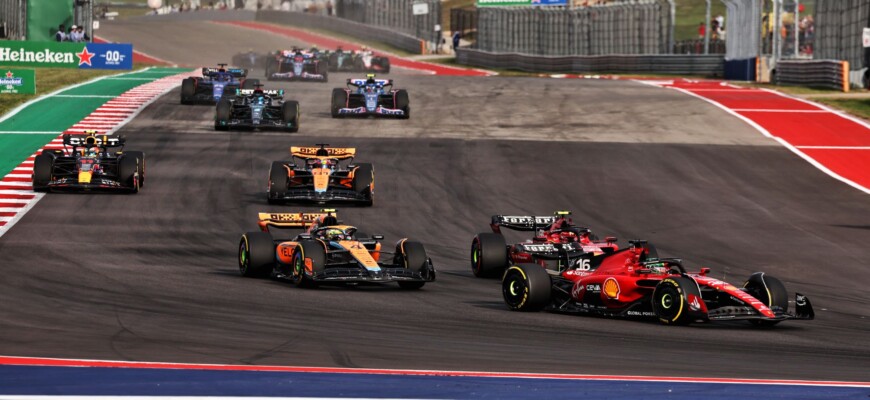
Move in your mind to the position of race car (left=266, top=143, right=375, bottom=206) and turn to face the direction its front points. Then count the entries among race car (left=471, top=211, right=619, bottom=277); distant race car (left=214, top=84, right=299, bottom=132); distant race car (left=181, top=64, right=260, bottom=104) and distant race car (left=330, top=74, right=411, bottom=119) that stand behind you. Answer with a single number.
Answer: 3

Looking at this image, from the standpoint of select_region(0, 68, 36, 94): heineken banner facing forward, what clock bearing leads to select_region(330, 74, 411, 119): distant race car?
The distant race car is roughly at 10 o'clock from the heineken banner.

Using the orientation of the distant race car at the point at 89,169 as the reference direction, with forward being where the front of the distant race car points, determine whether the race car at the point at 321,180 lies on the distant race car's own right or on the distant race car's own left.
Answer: on the distant race car's own left

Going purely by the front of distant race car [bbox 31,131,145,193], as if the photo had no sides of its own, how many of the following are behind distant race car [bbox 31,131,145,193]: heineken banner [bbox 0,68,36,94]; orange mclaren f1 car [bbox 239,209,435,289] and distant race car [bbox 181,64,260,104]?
2

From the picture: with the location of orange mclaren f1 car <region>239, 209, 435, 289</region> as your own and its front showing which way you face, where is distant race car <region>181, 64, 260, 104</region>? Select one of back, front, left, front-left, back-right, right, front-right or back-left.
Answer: back-left

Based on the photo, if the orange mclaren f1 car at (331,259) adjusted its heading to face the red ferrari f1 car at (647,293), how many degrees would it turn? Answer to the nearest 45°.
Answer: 0° — it already faces it

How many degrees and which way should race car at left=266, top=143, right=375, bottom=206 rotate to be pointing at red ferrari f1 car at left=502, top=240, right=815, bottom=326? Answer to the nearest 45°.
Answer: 0° — it already faces it

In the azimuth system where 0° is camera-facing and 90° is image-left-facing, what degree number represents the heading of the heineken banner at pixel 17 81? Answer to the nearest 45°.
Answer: approximately 0°

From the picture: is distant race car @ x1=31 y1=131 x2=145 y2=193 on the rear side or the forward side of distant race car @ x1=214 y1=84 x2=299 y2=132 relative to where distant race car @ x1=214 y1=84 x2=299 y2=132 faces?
on the forward side

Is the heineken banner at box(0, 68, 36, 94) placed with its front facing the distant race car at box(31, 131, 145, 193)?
yes
